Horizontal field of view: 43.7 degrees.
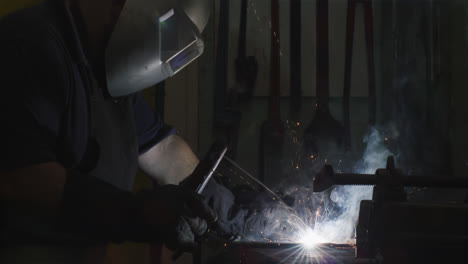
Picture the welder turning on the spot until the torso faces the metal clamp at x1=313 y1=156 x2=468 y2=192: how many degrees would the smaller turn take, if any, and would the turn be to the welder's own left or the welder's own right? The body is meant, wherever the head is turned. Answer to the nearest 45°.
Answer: approximately 45° to the welder's own left

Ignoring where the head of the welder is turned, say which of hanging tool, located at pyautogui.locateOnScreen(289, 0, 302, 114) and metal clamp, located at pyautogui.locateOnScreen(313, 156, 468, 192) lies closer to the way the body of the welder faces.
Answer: the metal clamp

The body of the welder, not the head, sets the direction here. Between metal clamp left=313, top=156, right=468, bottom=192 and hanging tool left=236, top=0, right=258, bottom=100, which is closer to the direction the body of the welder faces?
the metal clamp

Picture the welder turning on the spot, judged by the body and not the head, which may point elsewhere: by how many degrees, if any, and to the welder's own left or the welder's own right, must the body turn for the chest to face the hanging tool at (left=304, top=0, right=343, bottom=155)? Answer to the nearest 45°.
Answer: approximately 90° to the welder's own left

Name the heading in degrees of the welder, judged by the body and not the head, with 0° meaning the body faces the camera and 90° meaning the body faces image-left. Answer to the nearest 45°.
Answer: approximately 315°

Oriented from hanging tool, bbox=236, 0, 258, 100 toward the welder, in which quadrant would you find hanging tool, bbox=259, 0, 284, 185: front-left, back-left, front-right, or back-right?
back-left

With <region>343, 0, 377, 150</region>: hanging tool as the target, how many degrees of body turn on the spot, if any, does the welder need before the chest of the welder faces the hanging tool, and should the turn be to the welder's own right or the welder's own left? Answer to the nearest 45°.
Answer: approximately 90° to the welder's own left

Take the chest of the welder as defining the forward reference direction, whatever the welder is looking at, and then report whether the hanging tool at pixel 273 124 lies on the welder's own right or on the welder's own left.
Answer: on the welder's own left

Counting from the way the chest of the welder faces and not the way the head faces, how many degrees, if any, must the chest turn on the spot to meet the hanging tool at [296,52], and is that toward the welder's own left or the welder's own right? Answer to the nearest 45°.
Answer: approximately 90° to the welder's own left

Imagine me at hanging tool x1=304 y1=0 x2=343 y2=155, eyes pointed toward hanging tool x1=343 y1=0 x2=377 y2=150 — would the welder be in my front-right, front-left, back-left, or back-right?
back-right

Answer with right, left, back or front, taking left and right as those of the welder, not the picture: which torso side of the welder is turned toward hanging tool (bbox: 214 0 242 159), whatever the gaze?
left
